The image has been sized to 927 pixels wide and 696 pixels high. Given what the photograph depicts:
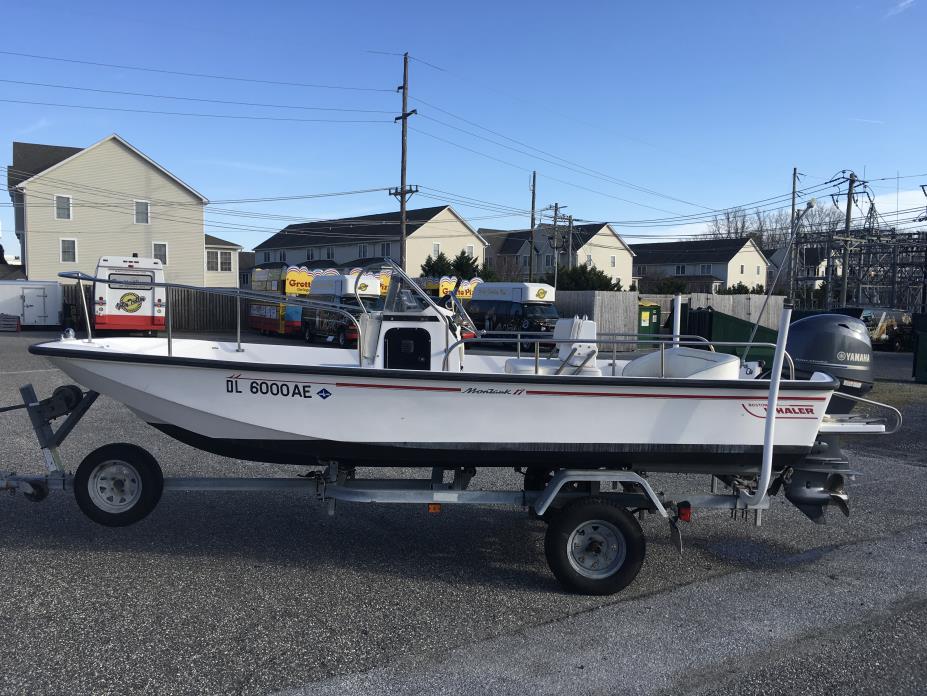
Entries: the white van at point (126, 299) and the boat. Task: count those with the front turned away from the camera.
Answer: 1

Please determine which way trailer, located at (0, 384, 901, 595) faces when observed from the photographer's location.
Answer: facing to the left of the viewer

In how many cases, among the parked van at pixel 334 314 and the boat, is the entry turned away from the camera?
0

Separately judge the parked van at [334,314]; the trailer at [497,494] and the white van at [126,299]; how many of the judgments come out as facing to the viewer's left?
1

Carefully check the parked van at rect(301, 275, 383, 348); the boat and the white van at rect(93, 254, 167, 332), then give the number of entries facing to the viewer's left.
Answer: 1

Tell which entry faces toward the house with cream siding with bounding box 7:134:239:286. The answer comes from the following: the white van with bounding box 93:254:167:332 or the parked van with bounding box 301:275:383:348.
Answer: the white van

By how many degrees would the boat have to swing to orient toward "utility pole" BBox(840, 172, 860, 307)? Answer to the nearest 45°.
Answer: approximately 135° to its right

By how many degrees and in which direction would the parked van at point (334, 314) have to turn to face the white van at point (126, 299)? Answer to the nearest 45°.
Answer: approximately 135° to its right

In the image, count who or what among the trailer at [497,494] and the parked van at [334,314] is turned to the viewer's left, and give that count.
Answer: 1

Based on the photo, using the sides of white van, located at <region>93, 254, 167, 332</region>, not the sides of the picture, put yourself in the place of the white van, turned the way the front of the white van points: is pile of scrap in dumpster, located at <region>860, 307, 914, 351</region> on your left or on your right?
on your right

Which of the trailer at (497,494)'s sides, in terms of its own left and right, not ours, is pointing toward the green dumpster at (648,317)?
right

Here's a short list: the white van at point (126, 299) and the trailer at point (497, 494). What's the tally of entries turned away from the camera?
1

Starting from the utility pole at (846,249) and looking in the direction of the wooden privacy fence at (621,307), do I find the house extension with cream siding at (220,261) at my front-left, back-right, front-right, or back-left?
front-right

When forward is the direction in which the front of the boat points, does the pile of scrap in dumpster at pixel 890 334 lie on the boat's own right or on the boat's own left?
on the boat's own right

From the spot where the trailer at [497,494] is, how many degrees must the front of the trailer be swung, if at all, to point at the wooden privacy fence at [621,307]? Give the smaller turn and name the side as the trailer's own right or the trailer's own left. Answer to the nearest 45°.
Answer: approximately 90° to the trailer's own right

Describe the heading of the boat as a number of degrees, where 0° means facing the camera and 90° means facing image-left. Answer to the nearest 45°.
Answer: approximately 90°

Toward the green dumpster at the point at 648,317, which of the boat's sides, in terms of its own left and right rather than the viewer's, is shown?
right

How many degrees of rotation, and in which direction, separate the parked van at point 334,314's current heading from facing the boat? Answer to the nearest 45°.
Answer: approximately 45° to its right

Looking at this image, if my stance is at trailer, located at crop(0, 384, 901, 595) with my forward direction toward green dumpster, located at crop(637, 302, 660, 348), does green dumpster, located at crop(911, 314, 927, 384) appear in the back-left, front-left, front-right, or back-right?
front-right

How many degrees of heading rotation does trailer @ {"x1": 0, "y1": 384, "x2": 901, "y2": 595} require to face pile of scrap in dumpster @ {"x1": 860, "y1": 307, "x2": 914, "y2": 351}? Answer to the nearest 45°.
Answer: approximately 135° to its right
